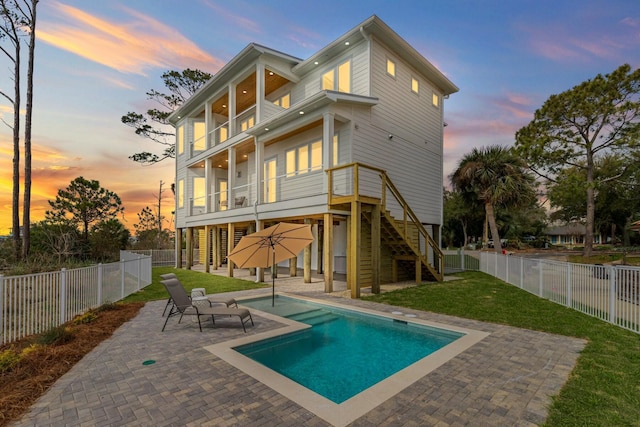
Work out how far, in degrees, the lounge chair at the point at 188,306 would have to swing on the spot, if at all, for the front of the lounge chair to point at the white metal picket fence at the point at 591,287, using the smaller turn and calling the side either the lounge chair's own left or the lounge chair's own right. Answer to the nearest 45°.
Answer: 0° — it already faces it

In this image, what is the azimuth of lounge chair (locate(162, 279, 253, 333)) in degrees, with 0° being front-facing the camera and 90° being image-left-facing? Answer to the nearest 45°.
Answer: approximately 270°

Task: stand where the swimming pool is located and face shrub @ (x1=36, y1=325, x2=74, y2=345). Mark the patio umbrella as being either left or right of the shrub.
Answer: right
